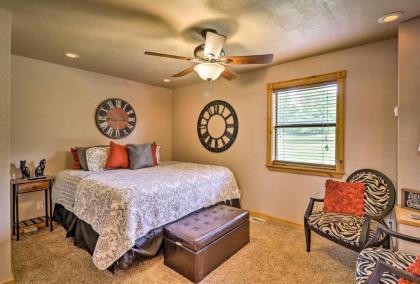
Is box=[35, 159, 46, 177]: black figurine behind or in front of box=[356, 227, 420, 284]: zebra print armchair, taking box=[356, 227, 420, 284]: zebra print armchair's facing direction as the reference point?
in front

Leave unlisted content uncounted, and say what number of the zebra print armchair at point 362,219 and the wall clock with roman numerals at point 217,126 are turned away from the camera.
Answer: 0

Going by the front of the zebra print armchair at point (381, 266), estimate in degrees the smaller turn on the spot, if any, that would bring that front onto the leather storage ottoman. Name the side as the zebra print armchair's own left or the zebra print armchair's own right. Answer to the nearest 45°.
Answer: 0° — it already faces it

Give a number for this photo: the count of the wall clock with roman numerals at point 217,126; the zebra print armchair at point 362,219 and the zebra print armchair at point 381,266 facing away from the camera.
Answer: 0

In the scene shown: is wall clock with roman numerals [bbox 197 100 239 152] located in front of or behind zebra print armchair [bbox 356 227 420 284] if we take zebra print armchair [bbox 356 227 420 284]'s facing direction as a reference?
in front

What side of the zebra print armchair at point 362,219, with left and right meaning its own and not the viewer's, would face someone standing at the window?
right

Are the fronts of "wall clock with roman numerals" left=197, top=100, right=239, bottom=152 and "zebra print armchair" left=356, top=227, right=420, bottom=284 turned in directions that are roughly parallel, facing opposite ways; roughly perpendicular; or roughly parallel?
roughly perpendicular

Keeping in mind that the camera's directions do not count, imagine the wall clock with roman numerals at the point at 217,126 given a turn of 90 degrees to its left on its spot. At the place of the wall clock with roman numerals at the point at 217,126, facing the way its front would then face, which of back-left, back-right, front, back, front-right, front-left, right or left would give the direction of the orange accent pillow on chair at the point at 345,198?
front

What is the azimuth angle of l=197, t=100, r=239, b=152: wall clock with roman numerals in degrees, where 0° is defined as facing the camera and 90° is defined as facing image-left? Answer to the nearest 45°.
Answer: approximately 45°

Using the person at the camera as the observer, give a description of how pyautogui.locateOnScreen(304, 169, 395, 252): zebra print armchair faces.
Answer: facing the viewer and to the left of the viewer

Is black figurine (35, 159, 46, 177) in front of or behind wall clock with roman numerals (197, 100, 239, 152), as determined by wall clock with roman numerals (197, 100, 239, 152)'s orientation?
in front

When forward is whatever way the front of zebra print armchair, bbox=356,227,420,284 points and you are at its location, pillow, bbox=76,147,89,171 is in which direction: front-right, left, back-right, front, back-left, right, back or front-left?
front

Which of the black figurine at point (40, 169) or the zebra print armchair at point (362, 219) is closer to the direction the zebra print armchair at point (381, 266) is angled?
the black figurine

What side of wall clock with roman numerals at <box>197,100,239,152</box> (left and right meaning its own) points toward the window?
left
